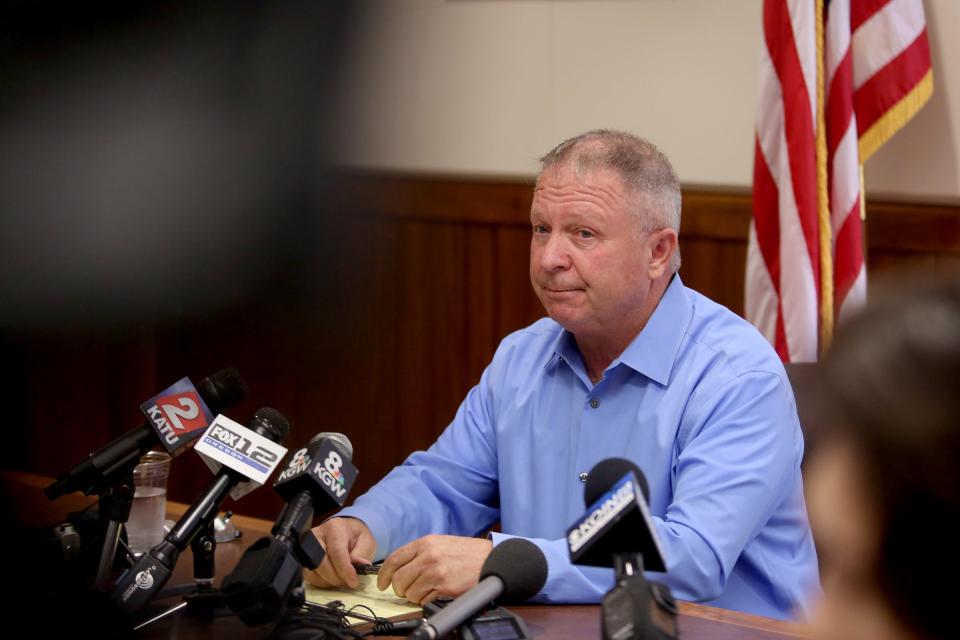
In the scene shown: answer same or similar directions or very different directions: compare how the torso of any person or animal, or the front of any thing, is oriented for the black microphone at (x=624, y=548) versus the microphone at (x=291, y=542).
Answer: same or similar directions

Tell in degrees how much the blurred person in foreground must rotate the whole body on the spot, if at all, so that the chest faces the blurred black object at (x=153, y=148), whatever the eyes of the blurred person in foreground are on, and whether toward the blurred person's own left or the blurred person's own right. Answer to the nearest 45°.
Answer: approximately 45° to the blurred person's own left

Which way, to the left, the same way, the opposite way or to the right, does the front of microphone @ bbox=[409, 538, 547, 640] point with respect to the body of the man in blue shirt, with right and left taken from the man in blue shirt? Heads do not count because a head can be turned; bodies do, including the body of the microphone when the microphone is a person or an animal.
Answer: the opposite way

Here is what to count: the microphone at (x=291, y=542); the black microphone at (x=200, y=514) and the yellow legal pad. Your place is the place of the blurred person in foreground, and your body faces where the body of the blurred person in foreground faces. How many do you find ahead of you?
3

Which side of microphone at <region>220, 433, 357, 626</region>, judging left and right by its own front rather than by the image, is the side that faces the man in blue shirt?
front

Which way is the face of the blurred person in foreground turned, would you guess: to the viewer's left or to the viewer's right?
to the viewer's left

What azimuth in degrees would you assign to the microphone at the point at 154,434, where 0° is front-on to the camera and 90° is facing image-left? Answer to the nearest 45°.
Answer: approximately 270°

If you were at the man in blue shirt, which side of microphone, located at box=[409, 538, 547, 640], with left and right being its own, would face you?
front

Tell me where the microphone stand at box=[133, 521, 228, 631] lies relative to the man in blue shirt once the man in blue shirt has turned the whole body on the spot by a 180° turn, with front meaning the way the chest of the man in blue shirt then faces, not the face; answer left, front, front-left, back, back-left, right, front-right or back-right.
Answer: back

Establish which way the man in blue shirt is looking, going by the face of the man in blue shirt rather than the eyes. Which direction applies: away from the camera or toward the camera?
toward the camera

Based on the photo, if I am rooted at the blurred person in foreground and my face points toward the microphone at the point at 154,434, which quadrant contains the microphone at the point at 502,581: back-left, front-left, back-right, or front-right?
front-right

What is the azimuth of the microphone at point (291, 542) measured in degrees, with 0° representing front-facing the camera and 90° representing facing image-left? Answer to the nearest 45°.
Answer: approximately 225°

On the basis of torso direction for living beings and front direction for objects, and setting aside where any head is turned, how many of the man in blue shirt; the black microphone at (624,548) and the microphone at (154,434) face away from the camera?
1

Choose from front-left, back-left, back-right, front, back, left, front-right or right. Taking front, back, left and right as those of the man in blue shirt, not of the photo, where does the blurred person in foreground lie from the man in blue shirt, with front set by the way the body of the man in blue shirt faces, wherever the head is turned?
front-left

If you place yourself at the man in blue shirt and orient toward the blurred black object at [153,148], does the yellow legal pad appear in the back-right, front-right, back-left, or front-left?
front-right

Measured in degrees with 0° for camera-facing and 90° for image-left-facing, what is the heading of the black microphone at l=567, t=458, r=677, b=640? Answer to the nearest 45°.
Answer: approximately 180°
